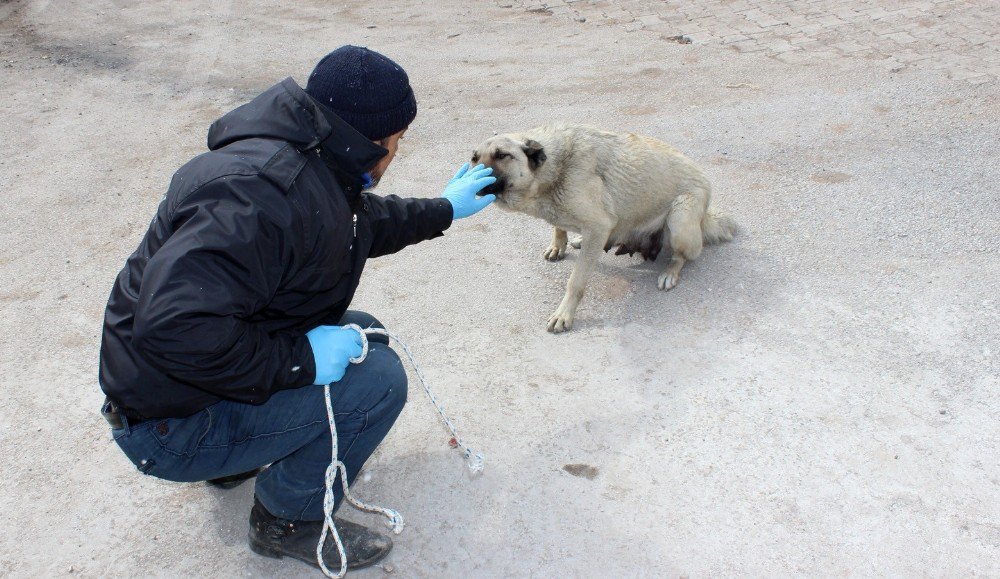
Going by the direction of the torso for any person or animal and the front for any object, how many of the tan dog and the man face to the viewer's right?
1

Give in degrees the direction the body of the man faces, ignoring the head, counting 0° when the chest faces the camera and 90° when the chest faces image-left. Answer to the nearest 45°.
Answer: approximately 270°

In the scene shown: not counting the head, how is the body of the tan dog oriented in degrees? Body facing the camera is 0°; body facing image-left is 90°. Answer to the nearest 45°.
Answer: approximately 90°

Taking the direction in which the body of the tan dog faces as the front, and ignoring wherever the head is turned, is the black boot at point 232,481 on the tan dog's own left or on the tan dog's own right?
on the tan dog's own left

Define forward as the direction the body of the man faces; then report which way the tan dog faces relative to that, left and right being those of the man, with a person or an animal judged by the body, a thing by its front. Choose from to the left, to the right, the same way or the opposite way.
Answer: the opposite way

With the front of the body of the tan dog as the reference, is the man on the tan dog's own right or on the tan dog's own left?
on the tan dog's own left

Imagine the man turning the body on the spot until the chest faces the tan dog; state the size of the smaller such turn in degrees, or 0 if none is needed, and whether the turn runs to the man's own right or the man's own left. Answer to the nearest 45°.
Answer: approximately 45° to the man's own left

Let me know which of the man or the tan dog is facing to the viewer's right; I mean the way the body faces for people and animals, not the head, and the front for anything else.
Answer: the man
